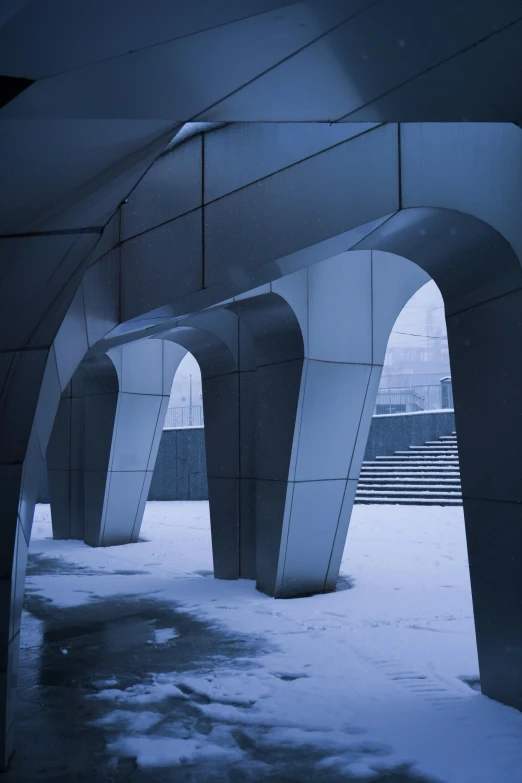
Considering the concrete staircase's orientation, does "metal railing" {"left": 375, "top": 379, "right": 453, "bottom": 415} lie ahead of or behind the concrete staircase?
behind

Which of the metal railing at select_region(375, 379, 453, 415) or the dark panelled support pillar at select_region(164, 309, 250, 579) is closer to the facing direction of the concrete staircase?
the dark panelled support pillar

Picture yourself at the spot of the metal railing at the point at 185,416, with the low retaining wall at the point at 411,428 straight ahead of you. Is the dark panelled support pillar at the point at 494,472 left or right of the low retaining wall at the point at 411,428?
right

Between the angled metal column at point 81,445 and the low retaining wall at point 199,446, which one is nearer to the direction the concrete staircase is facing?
the angled metal column

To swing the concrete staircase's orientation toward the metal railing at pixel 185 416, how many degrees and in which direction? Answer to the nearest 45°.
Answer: approximately 135° to its right

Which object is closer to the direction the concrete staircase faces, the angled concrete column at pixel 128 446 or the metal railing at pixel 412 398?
the angled concrete column

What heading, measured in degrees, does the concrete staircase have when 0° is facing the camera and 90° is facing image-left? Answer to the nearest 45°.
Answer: approximately 0°

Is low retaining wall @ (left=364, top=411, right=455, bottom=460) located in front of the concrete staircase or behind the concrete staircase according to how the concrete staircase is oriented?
behind
